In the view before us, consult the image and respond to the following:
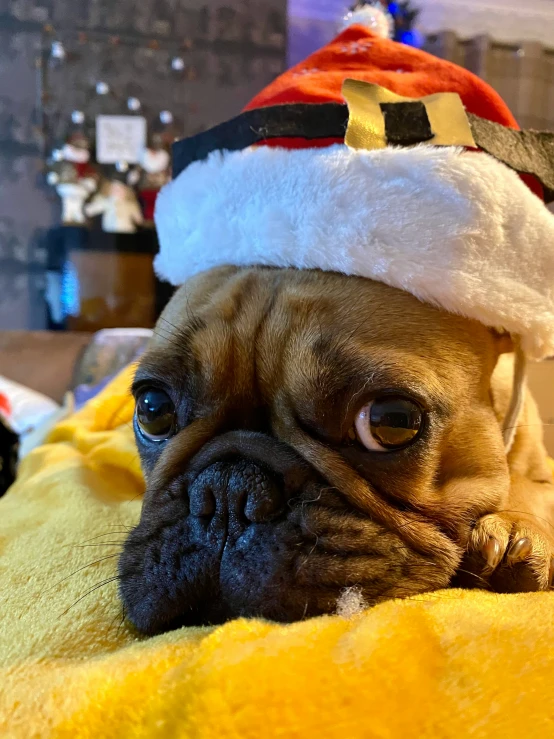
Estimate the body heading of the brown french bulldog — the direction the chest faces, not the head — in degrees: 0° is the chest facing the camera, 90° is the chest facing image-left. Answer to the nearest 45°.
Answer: approximately 45°

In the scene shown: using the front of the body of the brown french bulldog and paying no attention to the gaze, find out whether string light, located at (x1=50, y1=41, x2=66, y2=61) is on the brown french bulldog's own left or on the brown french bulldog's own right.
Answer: on the brown french bulldog's own right

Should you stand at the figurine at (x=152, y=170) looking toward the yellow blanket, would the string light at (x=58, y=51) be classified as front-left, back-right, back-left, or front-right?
back-right

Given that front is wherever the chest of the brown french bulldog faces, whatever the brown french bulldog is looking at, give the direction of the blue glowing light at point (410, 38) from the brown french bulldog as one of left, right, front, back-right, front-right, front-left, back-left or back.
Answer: back-right

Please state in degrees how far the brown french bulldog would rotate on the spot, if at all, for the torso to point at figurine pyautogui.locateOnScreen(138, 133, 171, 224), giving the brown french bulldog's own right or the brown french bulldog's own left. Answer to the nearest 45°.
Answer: approximately 135° to the brown french bulldog's own right

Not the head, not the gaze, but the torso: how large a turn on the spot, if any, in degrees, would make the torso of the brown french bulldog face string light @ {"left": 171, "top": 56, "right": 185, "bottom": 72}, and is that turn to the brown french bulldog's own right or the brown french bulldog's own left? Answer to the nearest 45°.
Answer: approximately 135° to the brown french bulldog's own right

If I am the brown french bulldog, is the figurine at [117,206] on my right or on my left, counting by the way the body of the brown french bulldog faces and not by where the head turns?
on my right
